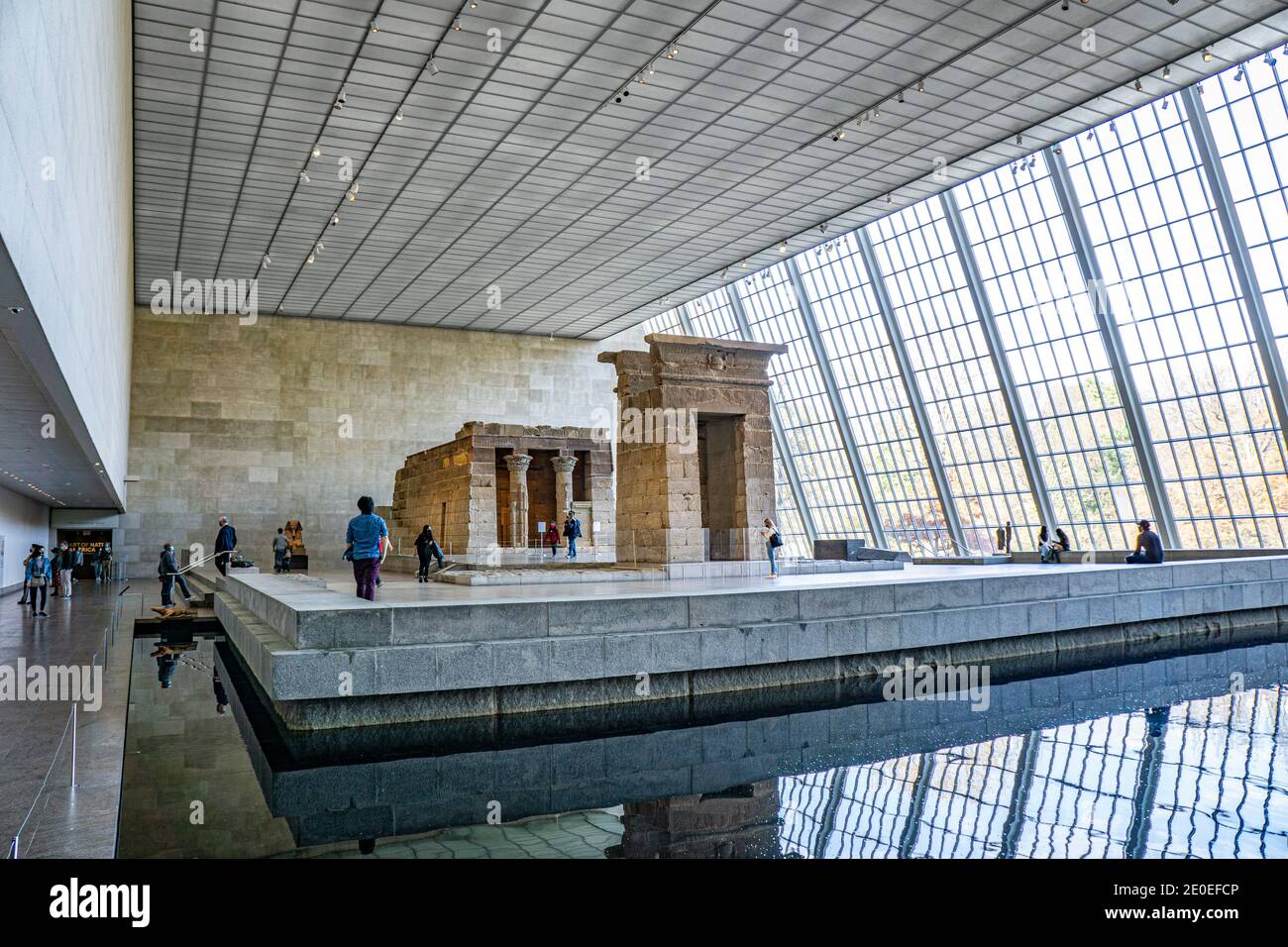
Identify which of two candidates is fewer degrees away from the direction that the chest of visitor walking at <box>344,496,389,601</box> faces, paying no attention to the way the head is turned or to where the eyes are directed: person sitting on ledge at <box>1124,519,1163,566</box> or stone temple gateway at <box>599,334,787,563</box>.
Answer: the stone temple gateway

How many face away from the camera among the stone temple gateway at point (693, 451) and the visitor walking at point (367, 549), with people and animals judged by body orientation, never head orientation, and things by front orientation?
1

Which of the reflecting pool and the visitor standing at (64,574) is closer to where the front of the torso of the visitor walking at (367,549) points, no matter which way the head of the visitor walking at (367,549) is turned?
the visitor standing

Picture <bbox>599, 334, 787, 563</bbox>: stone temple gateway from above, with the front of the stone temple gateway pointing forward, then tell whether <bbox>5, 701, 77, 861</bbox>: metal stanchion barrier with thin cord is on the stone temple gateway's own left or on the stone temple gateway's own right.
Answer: on the stone temple gateway's own right

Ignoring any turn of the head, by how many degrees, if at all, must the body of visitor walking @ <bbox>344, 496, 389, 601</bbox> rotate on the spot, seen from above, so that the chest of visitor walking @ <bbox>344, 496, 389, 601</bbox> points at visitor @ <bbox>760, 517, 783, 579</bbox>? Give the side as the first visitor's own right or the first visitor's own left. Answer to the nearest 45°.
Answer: approximately 45° to the first visitor's own right

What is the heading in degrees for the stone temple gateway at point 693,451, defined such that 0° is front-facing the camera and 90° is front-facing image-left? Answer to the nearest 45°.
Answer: approximately 315°

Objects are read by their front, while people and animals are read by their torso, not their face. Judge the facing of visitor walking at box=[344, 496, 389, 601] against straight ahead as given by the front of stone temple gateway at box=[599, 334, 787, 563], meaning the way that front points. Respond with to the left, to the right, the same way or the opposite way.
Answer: the opposite way

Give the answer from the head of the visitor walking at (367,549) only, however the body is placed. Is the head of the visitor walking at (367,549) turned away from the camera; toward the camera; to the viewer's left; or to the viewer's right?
away from the camera

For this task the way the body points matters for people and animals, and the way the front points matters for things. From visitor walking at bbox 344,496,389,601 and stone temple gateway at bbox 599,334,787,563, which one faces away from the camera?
the visitor walking

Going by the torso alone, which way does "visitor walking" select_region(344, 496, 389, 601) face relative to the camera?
away from the camera
